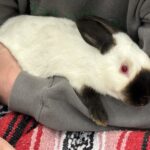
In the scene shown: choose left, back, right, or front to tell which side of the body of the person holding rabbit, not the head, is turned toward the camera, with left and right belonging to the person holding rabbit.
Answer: front
